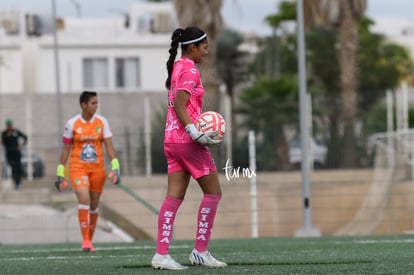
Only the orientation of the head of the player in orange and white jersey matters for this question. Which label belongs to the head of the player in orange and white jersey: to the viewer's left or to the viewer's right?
to the viewer's right

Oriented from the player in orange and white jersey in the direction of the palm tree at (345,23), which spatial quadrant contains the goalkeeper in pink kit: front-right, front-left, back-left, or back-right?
back-right

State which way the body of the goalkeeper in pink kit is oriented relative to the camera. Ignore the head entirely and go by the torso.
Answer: to the viewer's right

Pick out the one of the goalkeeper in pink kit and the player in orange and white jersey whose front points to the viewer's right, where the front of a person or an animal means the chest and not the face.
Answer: the goalkeeper in pink kit

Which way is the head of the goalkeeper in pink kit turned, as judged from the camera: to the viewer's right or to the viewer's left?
to the viewer's right

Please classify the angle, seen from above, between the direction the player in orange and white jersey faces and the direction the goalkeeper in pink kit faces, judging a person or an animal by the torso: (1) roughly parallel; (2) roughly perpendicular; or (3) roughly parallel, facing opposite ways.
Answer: roughly perpendicular

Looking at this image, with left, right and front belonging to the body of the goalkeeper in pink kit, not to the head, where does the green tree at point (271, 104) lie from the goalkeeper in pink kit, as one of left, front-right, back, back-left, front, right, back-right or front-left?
left

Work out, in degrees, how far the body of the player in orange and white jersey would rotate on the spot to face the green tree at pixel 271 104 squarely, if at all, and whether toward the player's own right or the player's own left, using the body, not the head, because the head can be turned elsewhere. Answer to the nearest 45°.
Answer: approximately 180°

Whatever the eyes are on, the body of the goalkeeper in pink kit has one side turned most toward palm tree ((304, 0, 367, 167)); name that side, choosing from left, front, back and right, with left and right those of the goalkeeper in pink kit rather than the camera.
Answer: left

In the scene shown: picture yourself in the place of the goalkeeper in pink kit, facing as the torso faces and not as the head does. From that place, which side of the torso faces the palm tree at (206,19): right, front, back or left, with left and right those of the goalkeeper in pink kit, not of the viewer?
left

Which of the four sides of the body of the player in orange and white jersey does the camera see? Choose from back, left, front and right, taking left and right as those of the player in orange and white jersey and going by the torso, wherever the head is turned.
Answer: front

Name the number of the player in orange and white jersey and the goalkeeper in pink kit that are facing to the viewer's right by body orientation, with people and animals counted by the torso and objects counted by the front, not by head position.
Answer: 1
